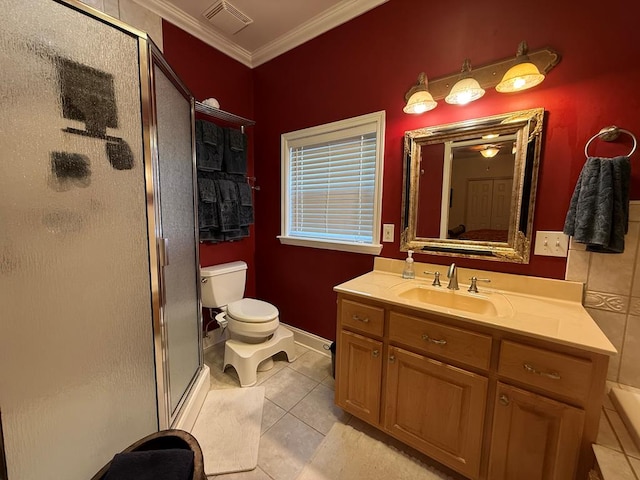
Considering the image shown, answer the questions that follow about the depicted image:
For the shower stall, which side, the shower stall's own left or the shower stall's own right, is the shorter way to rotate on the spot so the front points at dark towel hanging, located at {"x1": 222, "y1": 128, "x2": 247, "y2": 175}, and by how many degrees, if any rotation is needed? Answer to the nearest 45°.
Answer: approximately 90° to the shower stall's own left

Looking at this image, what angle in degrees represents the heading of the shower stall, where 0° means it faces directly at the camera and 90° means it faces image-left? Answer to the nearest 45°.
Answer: approximately 315°

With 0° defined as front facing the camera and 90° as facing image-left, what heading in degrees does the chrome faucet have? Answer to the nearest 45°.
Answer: approximately 45°

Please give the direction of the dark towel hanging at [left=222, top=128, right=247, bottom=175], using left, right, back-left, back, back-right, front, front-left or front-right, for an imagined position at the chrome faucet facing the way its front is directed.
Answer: front-right

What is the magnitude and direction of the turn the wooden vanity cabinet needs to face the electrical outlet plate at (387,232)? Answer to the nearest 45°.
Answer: approximately 90° to its right

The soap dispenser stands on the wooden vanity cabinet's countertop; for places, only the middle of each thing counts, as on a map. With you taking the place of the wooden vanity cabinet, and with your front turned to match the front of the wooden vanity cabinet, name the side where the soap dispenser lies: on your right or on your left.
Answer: on your right

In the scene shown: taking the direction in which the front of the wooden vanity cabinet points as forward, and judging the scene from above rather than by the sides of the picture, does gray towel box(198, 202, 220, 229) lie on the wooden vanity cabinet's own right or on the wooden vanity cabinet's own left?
on the wooden vanity cabinet's own right
